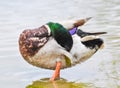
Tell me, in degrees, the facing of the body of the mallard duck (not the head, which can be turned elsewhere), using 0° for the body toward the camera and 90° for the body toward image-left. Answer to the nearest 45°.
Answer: approximately 90°
